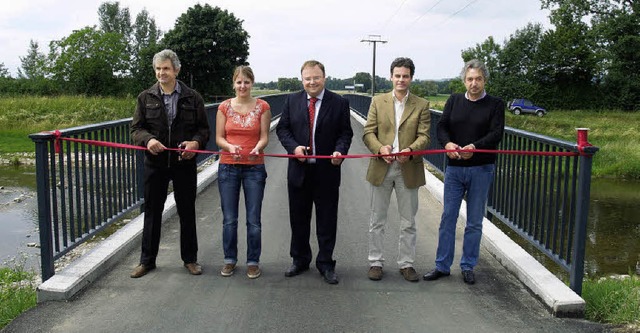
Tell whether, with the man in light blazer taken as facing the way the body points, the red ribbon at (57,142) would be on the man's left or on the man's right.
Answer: on the man's right

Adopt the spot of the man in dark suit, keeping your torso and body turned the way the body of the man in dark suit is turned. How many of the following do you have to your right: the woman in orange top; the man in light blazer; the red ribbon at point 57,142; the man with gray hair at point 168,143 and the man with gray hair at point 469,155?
3

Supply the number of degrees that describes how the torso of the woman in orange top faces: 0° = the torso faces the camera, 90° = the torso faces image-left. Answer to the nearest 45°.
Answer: approximately 0°

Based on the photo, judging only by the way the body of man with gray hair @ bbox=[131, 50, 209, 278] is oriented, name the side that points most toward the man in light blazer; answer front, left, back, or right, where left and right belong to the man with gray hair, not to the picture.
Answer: left

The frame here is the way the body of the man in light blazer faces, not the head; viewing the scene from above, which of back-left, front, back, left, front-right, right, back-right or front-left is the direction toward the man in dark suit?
right

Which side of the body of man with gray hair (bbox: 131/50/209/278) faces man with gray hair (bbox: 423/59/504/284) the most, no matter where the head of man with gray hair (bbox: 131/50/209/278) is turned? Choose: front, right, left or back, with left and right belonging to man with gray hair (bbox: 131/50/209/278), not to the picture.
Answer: left

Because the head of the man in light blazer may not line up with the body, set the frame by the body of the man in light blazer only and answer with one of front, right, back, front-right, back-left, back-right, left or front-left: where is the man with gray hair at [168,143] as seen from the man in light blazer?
right
